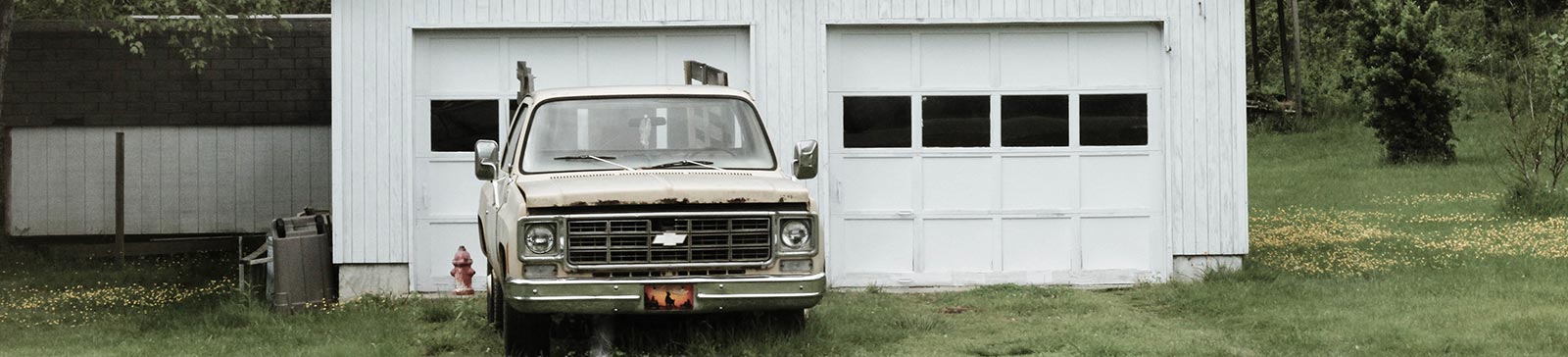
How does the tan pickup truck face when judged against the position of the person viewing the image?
facing the viewer

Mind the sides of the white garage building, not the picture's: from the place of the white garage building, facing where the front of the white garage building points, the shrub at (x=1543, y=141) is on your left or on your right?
on your left

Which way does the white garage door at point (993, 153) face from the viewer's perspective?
toward the camera

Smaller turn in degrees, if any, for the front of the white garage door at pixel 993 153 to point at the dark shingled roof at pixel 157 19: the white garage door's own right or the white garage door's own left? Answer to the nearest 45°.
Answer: approximately 90° to the white garage door's own right

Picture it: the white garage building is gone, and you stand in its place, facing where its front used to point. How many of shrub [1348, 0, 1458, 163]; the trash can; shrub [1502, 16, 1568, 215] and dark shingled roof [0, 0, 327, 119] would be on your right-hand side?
2

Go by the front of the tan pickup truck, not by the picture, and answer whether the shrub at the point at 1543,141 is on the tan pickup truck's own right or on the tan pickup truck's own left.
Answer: on the tan pickup truck's own left

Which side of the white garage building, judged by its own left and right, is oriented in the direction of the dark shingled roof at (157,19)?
right

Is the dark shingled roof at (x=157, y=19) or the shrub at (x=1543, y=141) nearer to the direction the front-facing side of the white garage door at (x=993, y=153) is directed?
the dark shingled roof
